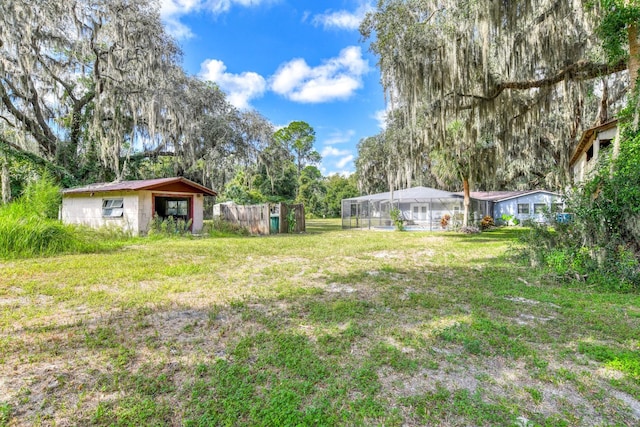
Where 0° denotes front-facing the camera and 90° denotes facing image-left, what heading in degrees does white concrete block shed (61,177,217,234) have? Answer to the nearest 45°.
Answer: approximately 315°

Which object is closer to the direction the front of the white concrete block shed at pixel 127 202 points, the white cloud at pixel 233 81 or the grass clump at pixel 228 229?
the grass clump

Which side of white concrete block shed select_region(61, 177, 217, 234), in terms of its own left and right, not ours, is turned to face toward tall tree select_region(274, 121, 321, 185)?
left

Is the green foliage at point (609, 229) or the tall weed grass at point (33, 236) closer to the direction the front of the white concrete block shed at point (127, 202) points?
the green foliage

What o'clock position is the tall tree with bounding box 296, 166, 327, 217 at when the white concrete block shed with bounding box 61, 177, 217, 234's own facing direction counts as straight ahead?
The tall tree is roughly at 9 o'clock from the white concrete block shed.

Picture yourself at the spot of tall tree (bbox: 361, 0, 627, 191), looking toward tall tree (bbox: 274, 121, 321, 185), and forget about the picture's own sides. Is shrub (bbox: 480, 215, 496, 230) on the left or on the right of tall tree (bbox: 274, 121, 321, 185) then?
right
